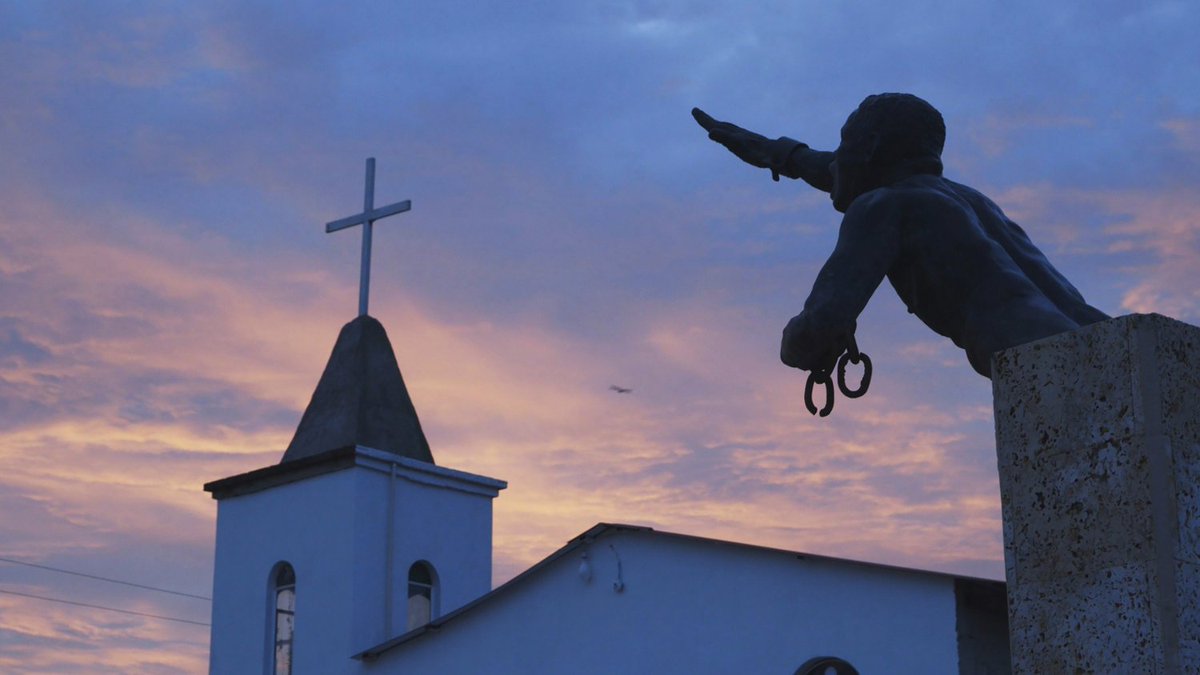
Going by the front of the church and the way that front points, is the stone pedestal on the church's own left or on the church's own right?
on the church's own left

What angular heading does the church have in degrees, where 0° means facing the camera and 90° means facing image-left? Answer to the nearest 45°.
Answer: approximately 45°

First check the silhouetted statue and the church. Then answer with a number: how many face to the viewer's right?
0

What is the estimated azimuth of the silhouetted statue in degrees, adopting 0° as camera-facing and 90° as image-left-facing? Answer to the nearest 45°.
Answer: approximately 135°

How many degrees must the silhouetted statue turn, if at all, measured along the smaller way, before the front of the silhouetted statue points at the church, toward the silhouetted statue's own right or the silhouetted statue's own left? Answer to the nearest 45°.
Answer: approximately 45° to the silhouetted statue's own right

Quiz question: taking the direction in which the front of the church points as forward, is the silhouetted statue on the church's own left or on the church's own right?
on the church's own left
